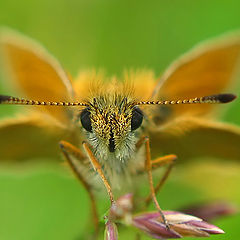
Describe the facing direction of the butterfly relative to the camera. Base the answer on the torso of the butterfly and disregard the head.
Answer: toward the camera
